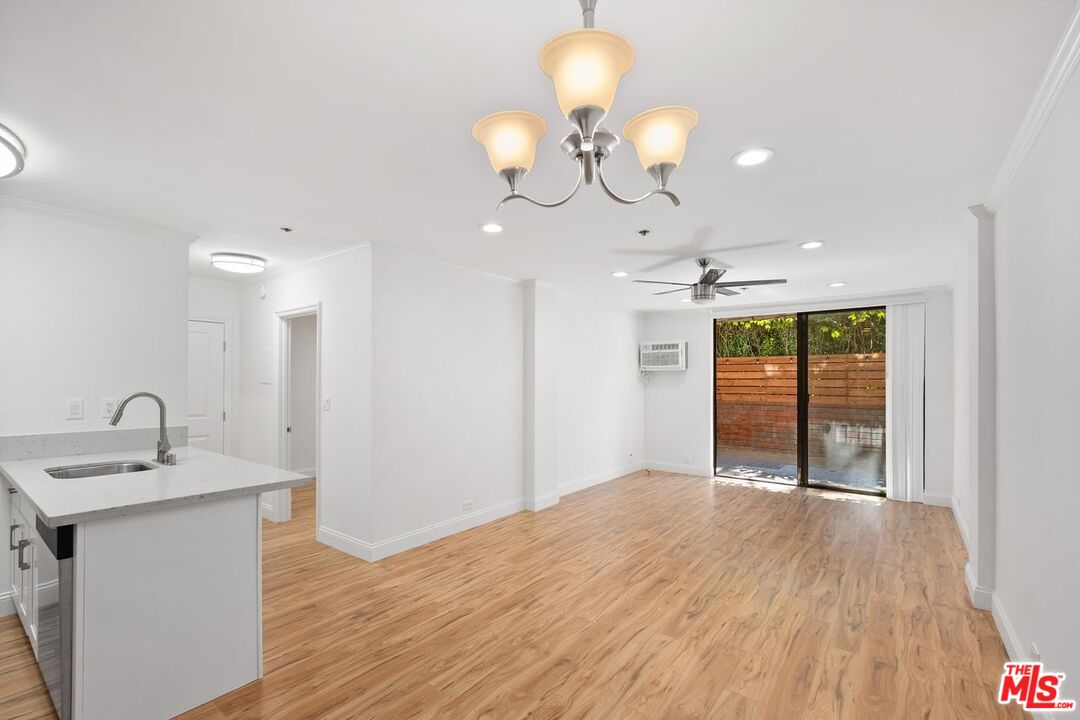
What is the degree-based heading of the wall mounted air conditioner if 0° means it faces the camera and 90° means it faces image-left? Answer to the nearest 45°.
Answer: approximately 0°

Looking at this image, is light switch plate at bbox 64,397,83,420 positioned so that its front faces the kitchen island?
yes

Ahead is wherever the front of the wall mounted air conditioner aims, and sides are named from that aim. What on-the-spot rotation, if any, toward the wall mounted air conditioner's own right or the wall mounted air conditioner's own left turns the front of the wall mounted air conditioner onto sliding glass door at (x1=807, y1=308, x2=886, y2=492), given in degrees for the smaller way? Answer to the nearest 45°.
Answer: approximately 90° to the wall mounted air conditioner's own left

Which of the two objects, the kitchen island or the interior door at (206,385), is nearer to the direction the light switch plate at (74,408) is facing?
the kitchen island

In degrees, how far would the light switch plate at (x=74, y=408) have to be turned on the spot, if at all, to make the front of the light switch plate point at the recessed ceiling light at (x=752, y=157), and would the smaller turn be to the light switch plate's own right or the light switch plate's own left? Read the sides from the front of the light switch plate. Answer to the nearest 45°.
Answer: approximately 45° to the light switch plate's own left

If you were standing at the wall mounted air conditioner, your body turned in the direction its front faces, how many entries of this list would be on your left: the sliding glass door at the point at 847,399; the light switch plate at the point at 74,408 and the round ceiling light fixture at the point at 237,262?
1

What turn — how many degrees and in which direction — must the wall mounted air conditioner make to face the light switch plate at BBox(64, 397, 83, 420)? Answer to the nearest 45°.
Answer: approximately 45° to its right

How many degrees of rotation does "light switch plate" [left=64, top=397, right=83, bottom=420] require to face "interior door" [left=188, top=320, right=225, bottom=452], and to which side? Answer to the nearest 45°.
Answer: approximately 135° to its left

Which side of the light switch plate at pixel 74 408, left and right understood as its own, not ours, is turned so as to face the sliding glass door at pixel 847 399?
left

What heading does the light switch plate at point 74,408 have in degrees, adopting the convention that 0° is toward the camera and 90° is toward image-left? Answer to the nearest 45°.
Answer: approximately 0°

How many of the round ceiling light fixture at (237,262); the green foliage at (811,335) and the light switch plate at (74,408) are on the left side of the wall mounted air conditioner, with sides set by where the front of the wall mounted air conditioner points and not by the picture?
1
